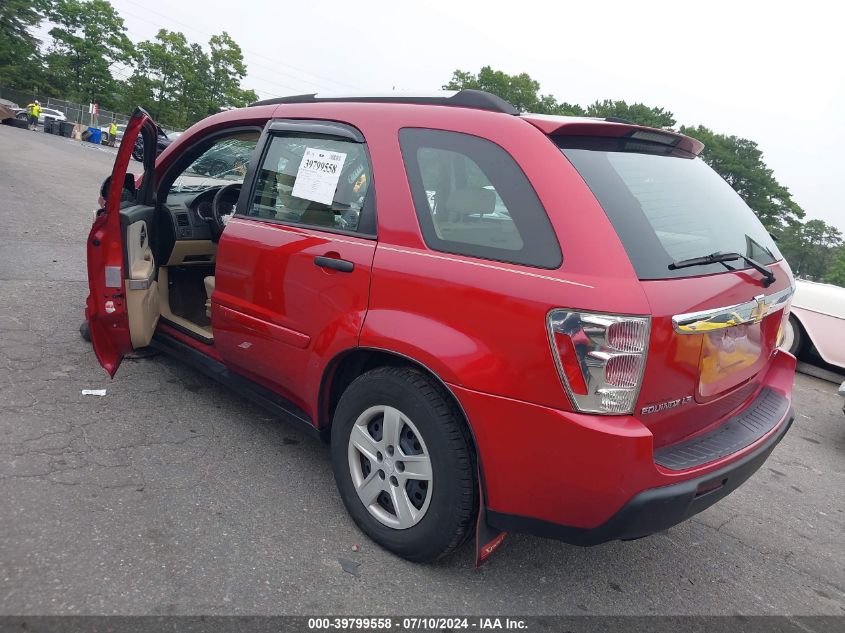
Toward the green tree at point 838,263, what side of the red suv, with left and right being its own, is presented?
right

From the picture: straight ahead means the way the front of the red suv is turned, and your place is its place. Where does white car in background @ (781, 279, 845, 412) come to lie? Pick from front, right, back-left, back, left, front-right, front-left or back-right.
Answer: right

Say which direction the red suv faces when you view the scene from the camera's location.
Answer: facing away from the viewer and to the left of the viewer
